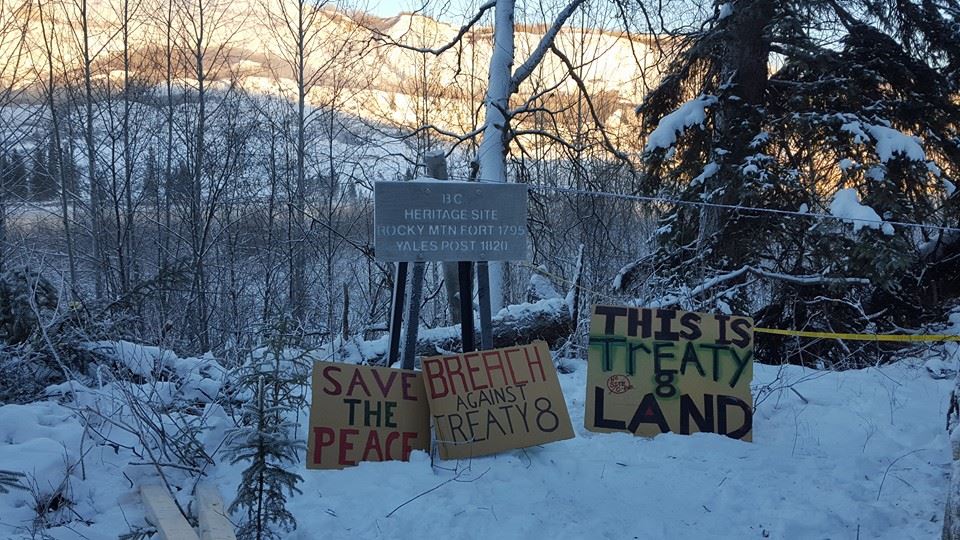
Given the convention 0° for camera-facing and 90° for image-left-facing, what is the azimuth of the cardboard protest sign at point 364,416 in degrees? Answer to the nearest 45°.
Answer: approximately 0°

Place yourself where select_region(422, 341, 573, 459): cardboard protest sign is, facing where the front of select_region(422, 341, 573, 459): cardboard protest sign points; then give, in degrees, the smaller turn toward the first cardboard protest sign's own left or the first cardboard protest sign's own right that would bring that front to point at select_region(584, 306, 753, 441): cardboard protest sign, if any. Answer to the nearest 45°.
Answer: approximately 90° to the first cardboard protest sign's own left

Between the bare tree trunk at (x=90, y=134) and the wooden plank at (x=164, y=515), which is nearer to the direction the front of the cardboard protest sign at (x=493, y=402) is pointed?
the wooden plank

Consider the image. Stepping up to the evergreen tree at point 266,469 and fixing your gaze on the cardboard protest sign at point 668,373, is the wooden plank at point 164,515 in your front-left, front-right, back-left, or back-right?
back-left

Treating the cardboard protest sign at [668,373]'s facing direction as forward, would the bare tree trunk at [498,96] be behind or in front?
behind

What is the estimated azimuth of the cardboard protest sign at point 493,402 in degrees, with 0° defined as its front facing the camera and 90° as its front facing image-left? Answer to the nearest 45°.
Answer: approximately 0°

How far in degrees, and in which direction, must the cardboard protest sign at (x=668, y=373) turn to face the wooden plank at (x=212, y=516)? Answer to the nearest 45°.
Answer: approximately 45° to its right

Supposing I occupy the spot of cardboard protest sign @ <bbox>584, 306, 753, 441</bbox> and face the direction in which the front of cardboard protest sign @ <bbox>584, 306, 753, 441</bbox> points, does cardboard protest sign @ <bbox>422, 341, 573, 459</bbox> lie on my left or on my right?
on my right

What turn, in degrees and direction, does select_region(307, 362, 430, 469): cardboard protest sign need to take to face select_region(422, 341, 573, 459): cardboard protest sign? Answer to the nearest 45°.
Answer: approximately 90° to its left
